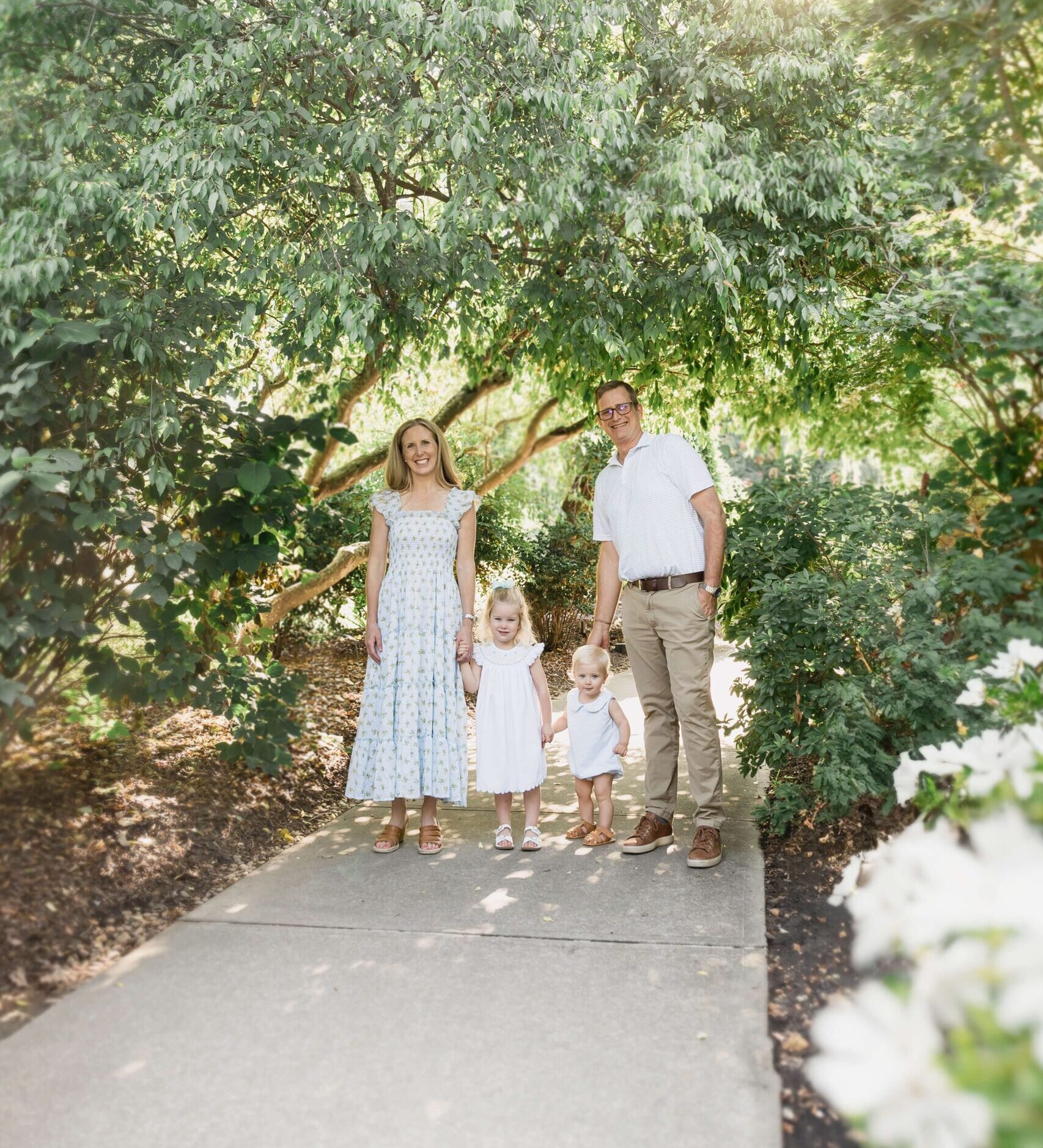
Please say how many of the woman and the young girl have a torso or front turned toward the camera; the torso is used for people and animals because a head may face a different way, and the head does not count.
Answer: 2

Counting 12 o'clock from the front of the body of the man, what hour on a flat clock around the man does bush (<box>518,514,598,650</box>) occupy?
The bush is roughly at 4 o'clock from the man.

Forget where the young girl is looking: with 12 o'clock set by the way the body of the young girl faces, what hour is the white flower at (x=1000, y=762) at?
The white flower is roughly at 11 o'clock from the young girl.

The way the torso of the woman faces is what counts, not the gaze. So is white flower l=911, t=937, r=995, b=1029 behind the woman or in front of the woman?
in front

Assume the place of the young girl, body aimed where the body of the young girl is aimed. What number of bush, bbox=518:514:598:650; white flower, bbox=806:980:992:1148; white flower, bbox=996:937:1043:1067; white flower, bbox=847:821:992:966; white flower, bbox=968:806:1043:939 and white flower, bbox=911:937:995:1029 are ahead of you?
5

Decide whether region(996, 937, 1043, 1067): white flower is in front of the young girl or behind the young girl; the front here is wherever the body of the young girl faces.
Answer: in front

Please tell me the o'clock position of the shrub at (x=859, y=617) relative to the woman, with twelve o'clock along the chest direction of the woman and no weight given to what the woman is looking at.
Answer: The shrub is roughly at 10 o'clock from the woman.

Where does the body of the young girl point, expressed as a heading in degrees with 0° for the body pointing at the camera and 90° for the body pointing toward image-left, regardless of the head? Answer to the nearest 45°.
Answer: approximately 0°

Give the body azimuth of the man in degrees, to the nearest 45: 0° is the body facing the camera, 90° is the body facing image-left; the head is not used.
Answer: approximately 45°
